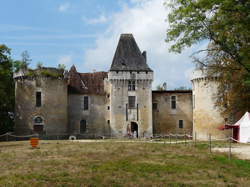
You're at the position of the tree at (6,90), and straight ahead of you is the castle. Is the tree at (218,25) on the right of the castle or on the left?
right

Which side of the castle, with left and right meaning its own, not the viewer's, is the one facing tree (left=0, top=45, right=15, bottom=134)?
right

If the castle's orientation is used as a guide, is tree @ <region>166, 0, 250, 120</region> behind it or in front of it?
in front

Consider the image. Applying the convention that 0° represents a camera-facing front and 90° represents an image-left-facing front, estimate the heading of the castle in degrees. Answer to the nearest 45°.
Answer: approximately 0°
